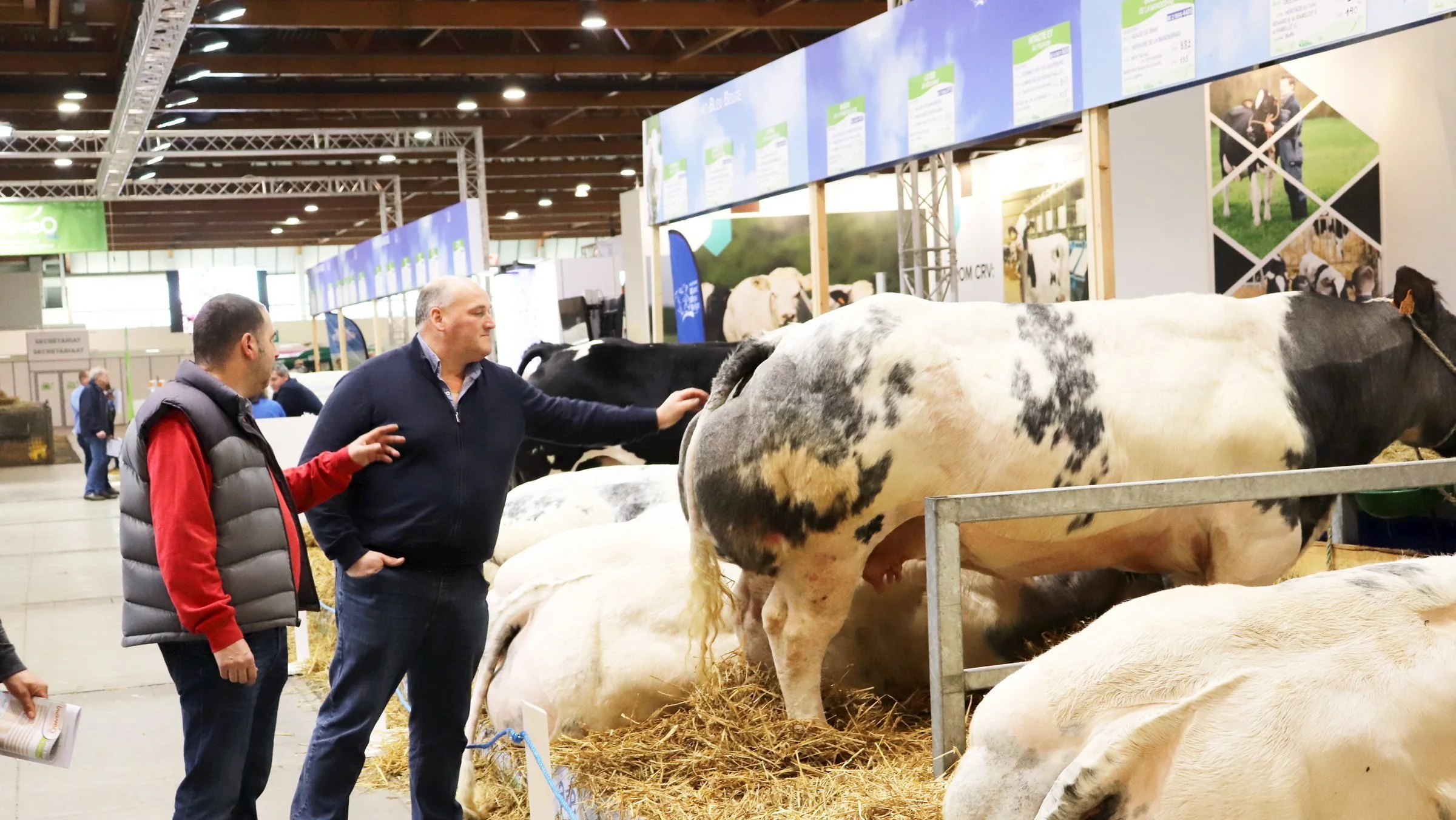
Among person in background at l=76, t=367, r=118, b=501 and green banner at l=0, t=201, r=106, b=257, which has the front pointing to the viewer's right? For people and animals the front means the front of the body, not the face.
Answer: the person in background

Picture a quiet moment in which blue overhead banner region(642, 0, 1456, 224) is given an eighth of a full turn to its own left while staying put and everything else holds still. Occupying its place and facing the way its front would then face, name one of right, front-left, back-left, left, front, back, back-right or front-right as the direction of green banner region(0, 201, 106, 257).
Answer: back-right

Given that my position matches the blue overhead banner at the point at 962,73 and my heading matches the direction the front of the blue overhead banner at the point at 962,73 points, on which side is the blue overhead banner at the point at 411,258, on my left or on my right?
on my right

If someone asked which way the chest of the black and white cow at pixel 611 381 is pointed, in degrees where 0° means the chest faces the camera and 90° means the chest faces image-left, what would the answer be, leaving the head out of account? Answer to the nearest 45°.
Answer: approximately 270°

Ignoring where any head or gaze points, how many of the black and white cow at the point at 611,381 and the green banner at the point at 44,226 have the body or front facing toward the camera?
1

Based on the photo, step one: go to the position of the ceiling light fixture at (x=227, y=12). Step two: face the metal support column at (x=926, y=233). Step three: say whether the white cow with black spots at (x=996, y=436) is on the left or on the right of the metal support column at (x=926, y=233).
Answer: right

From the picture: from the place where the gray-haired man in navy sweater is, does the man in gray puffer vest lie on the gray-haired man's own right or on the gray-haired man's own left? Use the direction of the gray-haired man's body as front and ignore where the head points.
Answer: on the gray-haired man's own right

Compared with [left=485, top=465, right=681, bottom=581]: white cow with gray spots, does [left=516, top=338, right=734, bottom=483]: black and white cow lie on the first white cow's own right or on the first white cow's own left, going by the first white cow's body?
on the first white cow's own left

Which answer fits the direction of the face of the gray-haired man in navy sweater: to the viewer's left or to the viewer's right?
to the viewer's right

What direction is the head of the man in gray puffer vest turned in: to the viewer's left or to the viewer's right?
to the viewer's right

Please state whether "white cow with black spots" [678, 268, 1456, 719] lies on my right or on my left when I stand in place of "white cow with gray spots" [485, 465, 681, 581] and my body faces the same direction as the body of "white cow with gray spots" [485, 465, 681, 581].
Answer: on my right
